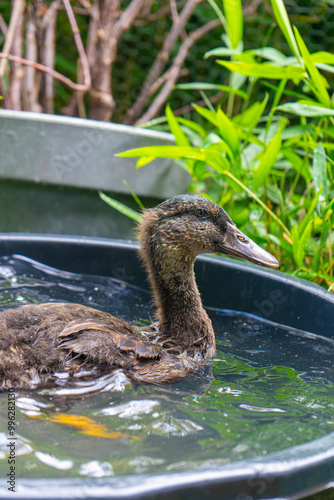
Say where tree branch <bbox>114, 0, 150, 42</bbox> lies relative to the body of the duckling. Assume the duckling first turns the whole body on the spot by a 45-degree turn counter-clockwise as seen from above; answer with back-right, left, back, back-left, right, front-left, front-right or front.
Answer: front-left

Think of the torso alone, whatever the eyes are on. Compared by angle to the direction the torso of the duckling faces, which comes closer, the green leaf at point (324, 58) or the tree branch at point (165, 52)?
the green leaf

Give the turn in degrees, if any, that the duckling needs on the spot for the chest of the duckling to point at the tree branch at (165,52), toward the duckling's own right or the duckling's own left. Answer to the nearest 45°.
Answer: approximately 90° to the duckling's own left

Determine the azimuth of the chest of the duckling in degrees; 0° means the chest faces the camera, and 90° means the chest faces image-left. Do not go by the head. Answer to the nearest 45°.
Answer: approximately 270°

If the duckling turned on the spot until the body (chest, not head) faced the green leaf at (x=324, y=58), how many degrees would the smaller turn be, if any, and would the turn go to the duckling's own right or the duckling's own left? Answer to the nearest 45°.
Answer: approximately 45° to the duckling's own left

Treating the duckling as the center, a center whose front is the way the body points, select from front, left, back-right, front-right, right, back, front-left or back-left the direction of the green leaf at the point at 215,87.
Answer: left
